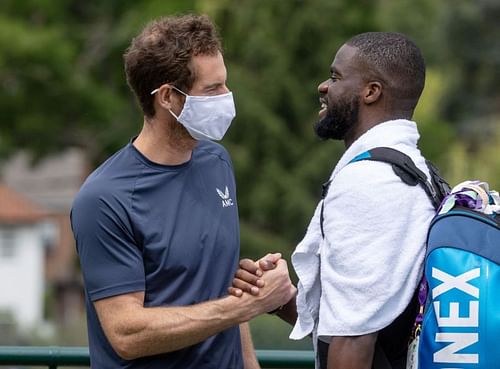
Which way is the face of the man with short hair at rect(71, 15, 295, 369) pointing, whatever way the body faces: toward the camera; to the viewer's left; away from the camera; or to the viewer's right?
to the viewer's right

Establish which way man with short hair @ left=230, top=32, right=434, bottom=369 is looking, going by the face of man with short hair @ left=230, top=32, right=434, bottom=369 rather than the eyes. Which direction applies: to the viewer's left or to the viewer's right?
to the viewer's left

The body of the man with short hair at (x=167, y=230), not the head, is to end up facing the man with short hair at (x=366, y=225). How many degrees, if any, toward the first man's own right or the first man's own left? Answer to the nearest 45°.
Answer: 0° — they already face them

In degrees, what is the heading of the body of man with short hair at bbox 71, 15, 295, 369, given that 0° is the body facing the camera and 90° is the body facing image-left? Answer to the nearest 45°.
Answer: approximately 315°

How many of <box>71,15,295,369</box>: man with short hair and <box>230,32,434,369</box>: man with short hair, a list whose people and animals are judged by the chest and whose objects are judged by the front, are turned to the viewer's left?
1

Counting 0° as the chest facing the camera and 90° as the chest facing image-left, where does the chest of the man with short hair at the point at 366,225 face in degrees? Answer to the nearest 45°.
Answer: approximately 90°
